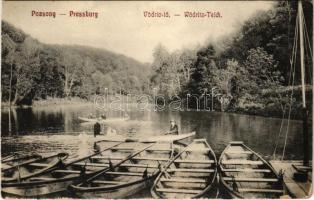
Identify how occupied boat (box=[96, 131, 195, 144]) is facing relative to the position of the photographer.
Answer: facing to the right of the viewer

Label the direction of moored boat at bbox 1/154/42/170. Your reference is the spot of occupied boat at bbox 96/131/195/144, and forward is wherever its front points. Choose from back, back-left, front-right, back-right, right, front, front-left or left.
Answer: back

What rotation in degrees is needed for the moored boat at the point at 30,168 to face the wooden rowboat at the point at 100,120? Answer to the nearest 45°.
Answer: approximately 45° to its left

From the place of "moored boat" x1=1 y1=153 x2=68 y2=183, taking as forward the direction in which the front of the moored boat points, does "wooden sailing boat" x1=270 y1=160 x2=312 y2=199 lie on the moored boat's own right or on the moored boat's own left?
on the moored boat's own right
